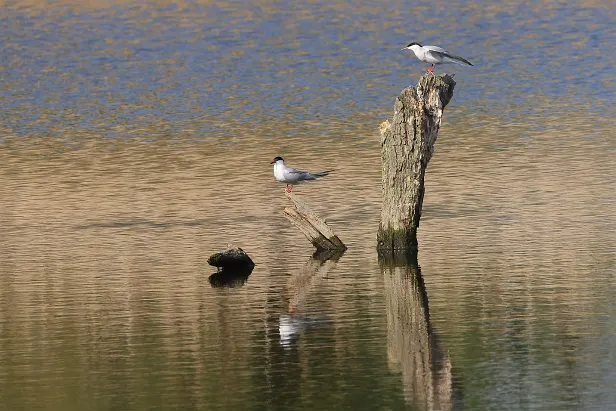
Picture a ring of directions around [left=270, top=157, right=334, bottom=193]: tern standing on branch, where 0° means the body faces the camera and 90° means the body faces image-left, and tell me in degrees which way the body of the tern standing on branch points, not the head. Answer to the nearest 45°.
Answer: approximately 90°

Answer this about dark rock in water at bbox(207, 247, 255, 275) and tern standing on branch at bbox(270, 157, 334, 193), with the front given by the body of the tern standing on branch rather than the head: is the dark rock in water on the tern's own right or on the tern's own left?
on the tern's own left

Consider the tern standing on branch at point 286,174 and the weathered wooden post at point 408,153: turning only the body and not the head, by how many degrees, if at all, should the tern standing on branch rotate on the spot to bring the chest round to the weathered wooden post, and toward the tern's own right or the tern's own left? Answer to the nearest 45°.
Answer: approximately 135° to the tern's own left

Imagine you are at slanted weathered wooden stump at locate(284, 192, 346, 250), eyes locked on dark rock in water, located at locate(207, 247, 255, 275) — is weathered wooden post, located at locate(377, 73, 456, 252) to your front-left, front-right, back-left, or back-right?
back-left
